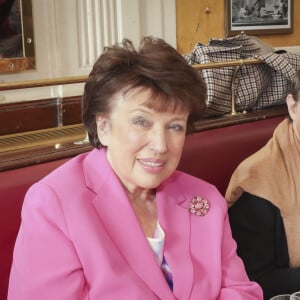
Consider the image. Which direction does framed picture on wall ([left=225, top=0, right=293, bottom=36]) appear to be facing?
toward the camera

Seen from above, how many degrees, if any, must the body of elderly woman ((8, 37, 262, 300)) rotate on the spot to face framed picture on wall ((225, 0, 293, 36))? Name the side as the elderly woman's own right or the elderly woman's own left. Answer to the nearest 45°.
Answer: approximately 135° to the elderly woman's own left

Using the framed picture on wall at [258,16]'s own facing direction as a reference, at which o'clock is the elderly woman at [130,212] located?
The elderly woman is roughly at 12 o'clock from the framed picture on wall.

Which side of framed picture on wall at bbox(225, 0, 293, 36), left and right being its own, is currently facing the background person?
front

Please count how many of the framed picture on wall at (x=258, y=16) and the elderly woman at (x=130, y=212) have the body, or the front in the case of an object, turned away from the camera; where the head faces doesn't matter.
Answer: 0

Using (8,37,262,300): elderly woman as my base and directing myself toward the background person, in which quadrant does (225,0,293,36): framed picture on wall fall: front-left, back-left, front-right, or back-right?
front-left

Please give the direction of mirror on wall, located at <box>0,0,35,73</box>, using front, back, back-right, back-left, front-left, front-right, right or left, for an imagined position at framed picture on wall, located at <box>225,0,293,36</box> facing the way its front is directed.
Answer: front-right

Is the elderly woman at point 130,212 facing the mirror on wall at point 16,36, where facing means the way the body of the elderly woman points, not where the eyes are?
no

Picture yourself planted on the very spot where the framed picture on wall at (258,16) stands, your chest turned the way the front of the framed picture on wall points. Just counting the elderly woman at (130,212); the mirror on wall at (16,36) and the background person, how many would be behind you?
0

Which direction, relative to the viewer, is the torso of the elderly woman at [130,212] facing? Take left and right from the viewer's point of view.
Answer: facing the viewer and to the right of the viewer

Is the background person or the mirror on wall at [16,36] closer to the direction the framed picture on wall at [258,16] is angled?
the background person
